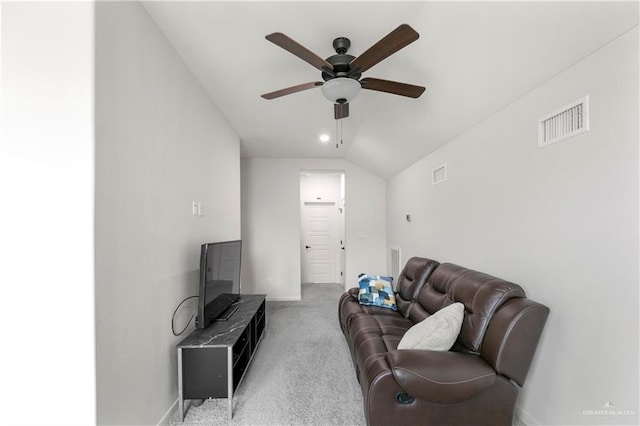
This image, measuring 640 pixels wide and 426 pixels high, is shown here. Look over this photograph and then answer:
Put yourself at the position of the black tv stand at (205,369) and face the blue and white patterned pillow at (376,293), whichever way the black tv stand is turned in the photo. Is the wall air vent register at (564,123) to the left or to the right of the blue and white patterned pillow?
right

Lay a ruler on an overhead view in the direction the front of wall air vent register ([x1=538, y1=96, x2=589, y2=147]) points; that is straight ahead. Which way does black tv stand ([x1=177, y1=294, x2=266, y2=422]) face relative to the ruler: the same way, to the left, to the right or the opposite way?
the opposite way

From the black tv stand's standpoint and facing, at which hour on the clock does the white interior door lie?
The white interior door is roughly at 10 o'clock from the black tv stand.

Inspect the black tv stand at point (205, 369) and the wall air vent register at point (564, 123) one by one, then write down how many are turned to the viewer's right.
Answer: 1

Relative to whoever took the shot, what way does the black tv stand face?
facing to the right of the viewer

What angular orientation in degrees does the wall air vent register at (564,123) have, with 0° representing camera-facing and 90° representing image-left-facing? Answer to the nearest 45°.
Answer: approximately 45°

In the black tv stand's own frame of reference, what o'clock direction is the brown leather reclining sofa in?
The brown leather reclining sofa is roughly at 1 o'clock from the black tv stand.

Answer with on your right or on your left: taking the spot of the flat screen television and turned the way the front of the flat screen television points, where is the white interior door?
on your left

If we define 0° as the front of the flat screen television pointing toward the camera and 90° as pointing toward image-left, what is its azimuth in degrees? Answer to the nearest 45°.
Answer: approximately 315°

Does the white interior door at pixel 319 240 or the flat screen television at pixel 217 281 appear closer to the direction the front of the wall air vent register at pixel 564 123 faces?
the flat screen television
